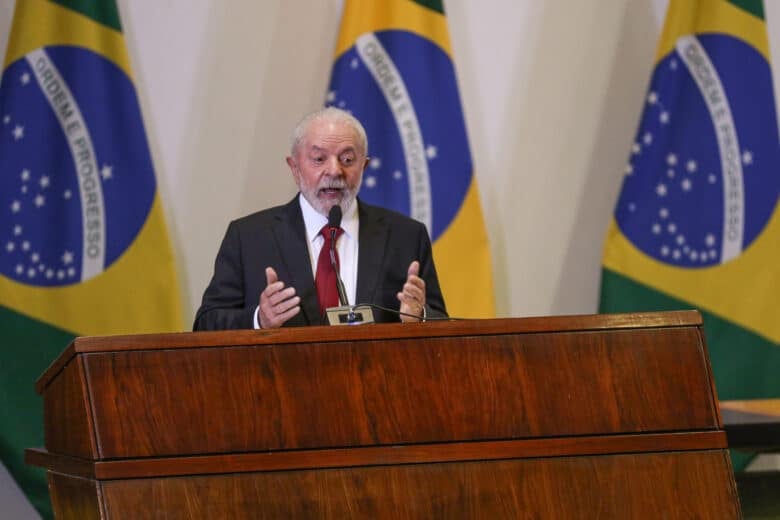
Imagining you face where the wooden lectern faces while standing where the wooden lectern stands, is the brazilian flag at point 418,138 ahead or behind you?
behind

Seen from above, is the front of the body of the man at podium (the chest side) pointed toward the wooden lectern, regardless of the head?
yes

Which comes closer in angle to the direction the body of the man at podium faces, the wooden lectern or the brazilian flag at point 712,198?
the wooden lectern

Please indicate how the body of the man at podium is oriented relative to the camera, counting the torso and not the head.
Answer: toward the camera

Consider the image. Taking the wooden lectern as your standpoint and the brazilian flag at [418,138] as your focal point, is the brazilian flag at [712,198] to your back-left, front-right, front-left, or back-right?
front-right

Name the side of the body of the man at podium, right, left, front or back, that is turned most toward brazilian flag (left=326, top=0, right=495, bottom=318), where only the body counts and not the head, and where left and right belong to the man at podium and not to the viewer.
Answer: back

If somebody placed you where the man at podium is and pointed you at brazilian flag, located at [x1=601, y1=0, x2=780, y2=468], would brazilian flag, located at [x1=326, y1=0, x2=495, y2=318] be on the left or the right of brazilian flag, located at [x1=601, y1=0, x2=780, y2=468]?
left

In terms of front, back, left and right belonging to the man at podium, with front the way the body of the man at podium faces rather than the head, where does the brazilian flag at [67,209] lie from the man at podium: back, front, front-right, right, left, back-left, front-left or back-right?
back-right
